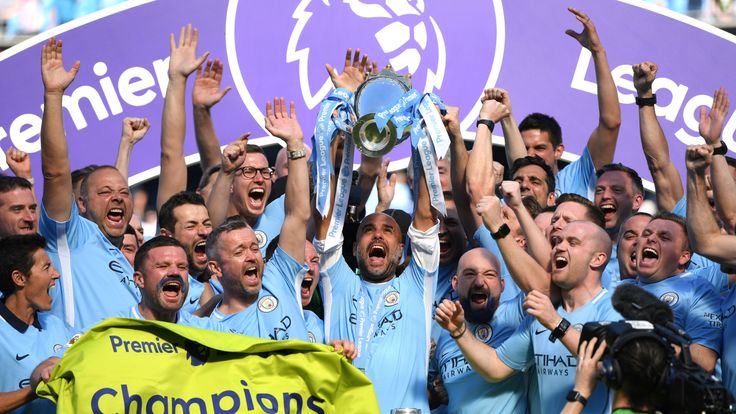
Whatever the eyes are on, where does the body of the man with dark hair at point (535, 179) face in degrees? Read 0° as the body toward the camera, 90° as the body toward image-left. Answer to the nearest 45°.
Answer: approximately 45°

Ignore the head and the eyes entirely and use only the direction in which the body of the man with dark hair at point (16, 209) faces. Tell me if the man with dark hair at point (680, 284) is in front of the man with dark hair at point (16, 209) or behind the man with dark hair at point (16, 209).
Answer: in front

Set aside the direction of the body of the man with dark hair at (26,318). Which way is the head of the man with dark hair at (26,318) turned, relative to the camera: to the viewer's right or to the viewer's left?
to the viewer's right

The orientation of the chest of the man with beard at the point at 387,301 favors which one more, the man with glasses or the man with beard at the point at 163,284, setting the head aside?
the man with beard
